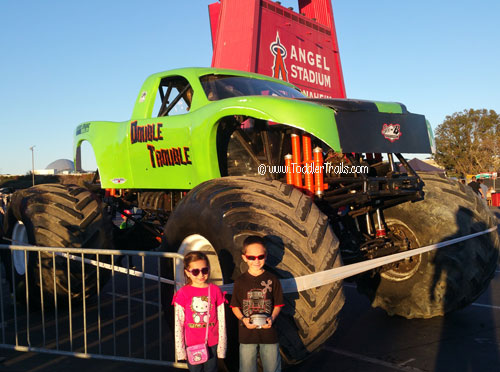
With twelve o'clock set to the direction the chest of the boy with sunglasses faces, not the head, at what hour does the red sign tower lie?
The red sign tower is roughly at 6 o'clock from the boy with sunglasses.

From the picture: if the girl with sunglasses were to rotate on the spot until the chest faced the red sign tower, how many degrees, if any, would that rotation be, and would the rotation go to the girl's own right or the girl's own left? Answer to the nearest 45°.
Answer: approximately 180°

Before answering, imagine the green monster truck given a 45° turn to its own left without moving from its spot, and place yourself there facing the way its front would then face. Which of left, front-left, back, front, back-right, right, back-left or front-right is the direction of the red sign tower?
left

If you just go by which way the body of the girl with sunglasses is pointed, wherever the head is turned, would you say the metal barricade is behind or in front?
behind

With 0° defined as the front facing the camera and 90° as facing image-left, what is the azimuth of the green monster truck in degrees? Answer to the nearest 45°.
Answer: approximately 315°

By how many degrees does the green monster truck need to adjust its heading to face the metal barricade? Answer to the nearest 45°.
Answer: approximately 135° to its right

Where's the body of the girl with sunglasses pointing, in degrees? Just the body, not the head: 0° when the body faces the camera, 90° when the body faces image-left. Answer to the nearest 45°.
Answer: approximately 0°

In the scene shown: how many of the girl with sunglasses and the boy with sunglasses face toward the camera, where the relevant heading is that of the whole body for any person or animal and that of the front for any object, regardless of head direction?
2
